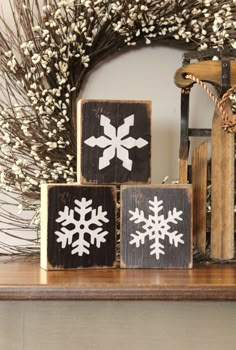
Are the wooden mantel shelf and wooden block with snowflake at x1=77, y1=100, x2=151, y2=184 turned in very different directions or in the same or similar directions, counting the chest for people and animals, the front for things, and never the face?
same or similar directions

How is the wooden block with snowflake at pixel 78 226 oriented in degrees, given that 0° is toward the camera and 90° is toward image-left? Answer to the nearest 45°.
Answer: approximately 0°

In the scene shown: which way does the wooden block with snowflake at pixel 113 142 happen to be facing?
toward the camera

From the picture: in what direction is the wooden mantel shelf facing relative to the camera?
toward the camera

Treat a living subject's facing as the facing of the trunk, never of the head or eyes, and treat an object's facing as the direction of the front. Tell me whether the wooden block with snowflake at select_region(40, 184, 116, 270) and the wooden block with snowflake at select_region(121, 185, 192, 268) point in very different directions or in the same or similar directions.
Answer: same or similar directions
